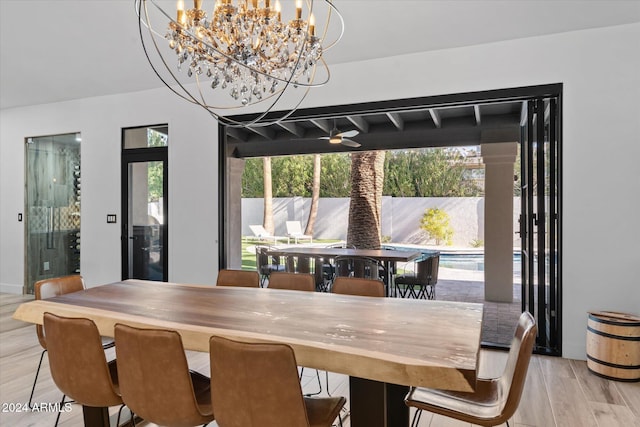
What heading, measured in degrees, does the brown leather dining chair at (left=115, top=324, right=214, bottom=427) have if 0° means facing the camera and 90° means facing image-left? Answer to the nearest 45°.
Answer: approximately 225°

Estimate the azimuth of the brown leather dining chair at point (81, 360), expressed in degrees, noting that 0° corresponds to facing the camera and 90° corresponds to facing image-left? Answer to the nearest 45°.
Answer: approximately 225°

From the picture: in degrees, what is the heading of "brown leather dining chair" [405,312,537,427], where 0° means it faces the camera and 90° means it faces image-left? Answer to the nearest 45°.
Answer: approximately 90°

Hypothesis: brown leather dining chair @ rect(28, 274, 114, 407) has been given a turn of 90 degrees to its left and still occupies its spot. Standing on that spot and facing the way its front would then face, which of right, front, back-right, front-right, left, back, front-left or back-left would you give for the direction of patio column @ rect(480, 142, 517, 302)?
front-right

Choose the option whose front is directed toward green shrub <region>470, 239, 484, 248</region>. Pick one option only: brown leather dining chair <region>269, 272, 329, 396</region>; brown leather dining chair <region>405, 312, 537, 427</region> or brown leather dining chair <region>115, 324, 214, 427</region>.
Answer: brown leather dining chair <region>115, 324, 214, 427</region>

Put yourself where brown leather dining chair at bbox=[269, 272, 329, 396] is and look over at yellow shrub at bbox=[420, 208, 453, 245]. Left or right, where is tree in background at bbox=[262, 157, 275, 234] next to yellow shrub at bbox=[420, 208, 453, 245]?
left

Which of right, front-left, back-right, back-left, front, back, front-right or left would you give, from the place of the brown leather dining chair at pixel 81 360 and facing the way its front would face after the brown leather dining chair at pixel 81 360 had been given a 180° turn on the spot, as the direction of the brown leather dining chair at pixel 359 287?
back-left

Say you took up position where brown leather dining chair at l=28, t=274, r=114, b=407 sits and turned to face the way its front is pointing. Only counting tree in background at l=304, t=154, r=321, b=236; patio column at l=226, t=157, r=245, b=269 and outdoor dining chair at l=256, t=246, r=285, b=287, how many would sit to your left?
3

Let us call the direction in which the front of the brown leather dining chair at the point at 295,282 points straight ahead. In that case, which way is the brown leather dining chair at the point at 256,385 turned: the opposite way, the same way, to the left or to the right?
the opposite way

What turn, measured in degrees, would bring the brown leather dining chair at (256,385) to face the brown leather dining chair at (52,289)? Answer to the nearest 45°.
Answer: approximately 90° to its left

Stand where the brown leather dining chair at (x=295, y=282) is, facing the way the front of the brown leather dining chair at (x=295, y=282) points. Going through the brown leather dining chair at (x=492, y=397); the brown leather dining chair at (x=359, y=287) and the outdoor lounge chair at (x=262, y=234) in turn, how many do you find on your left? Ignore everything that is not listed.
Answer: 2

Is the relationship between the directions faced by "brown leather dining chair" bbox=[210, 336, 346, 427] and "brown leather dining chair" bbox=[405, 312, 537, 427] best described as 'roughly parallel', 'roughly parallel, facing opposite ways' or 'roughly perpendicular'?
roughly perpendicular

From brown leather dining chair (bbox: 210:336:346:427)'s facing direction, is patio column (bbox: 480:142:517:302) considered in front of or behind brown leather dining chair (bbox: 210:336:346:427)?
in front

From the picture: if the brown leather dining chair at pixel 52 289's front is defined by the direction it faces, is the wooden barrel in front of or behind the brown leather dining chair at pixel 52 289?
in front

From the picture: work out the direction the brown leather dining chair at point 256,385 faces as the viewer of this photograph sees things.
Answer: facing away from the viewer and to the right of the viewer
